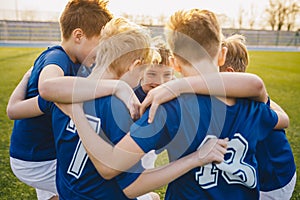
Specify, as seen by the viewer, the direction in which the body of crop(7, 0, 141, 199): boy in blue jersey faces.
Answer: to the viewer's right

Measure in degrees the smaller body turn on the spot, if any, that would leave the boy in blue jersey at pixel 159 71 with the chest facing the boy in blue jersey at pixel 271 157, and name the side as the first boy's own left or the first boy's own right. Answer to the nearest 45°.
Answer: approximately 45° to the first boy's own left

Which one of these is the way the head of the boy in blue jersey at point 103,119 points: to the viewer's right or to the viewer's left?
to the viewer's right

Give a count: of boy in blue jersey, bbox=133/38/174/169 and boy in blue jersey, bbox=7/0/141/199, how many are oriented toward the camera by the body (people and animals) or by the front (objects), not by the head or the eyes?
1

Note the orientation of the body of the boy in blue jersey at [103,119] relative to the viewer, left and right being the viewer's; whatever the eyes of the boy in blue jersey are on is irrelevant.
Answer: facing away from the viewer and to the right of the viewer
